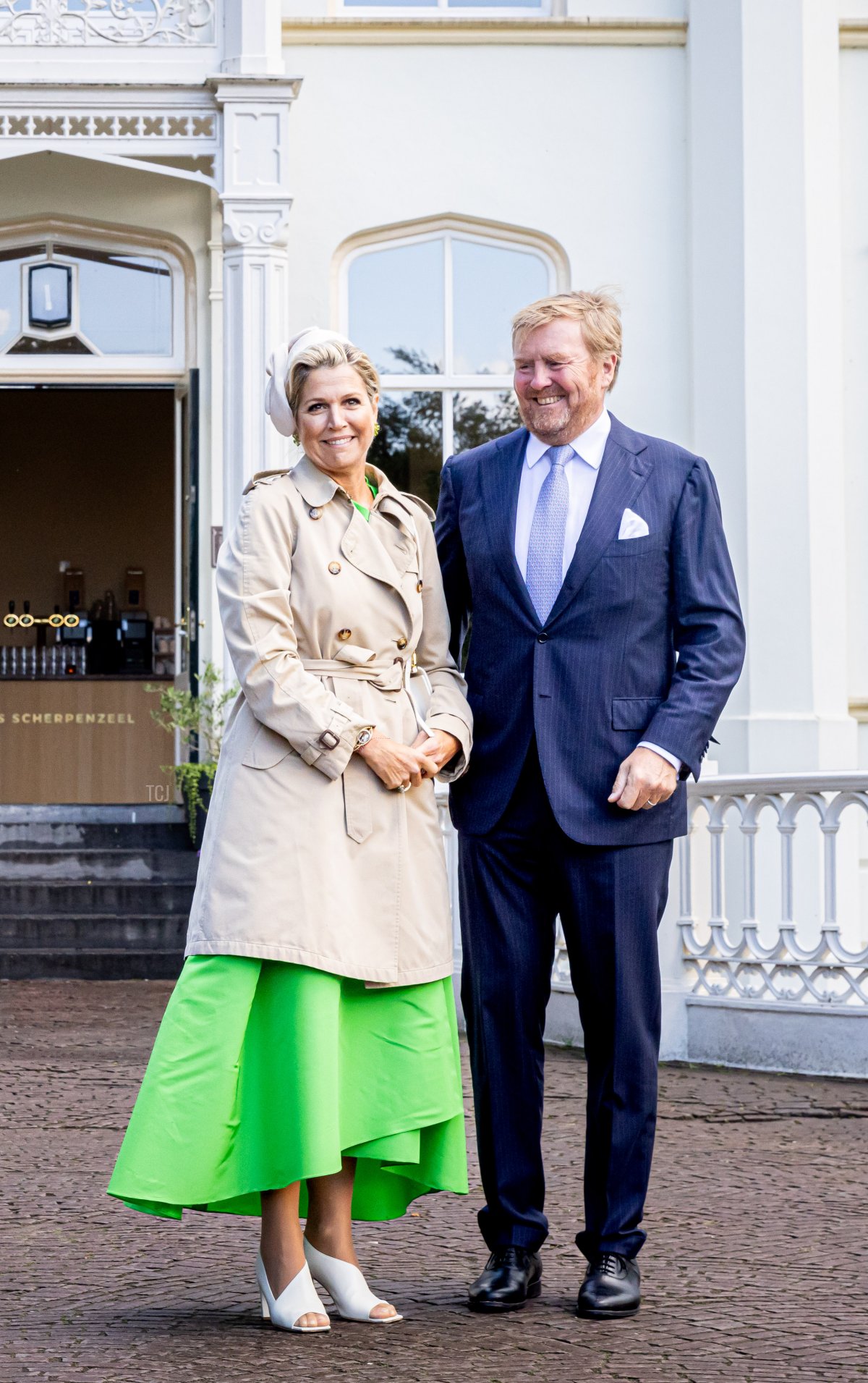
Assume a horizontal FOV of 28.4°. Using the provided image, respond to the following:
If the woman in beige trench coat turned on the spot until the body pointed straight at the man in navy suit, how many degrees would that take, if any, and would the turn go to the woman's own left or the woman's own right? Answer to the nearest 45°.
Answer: approximately 45° to the woman's own left

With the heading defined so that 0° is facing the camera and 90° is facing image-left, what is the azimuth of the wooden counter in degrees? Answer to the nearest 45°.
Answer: approximately 0°

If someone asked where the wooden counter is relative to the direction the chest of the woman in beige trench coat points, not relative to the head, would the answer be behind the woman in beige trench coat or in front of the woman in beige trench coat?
behind

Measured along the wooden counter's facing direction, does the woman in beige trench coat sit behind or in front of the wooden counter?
in front

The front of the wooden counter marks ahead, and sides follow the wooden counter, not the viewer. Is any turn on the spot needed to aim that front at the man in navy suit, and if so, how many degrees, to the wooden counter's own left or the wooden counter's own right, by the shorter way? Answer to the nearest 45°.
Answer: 0° — it already faces them

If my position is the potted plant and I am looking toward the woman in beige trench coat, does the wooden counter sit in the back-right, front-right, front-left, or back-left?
back-right

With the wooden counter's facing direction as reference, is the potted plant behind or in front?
in front
